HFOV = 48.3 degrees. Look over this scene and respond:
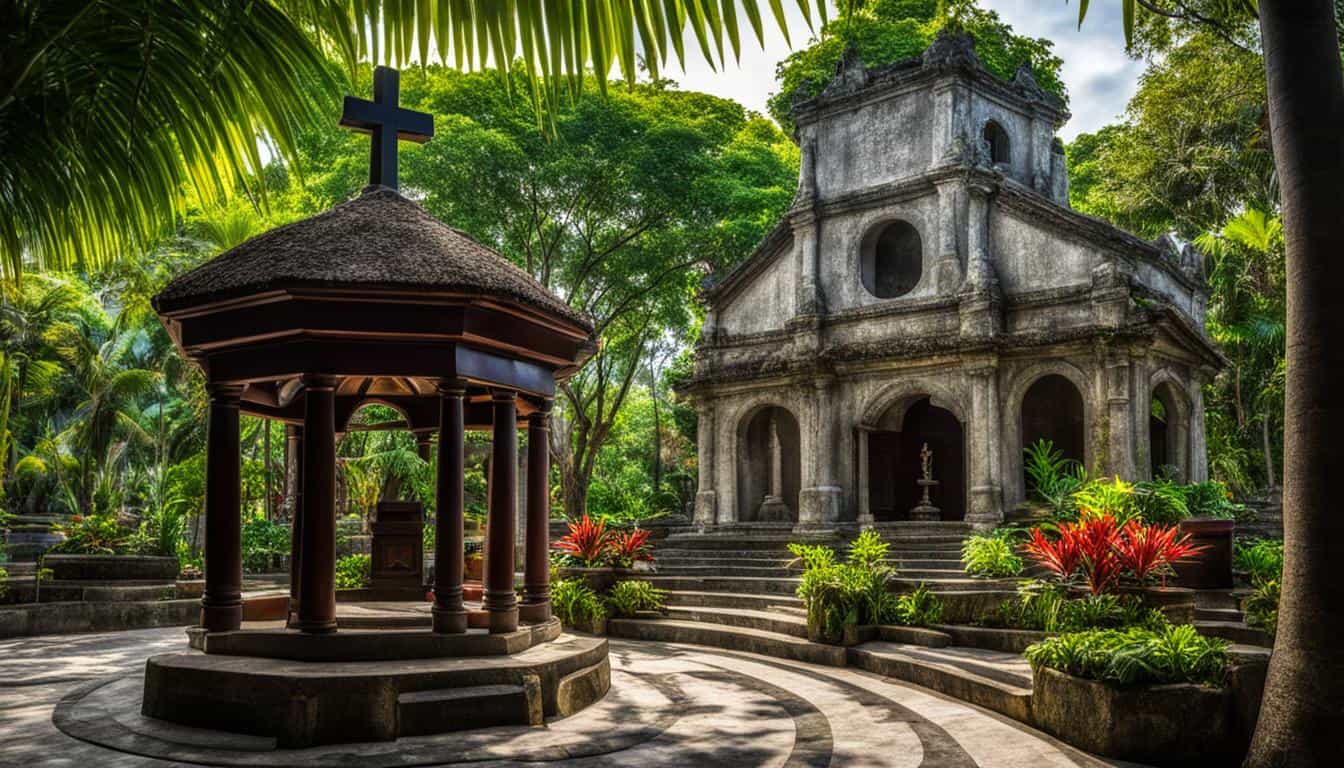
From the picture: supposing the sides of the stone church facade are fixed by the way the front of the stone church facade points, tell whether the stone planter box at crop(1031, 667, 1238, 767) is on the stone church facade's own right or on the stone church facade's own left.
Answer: on the stone church facade's own left

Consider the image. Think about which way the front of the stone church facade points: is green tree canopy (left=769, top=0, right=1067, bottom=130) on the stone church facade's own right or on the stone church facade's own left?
on the stone church facade's own right

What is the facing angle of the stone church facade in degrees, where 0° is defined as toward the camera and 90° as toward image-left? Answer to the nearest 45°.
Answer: approximately 45°

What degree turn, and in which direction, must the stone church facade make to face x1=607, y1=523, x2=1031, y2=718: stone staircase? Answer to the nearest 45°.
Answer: approximately 45° to its left

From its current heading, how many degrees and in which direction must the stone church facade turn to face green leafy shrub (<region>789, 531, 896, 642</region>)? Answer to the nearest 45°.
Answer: approximately 45° to its left

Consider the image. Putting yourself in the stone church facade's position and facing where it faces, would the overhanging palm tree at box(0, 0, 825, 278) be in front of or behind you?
in front

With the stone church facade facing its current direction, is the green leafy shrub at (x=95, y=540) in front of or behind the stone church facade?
in front

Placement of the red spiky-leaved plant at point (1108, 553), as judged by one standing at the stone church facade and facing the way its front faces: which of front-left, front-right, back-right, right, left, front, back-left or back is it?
front-left

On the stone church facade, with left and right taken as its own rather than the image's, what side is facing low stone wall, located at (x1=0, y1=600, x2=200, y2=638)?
front

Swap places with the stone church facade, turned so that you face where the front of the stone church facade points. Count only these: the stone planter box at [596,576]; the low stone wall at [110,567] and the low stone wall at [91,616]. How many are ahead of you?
3
